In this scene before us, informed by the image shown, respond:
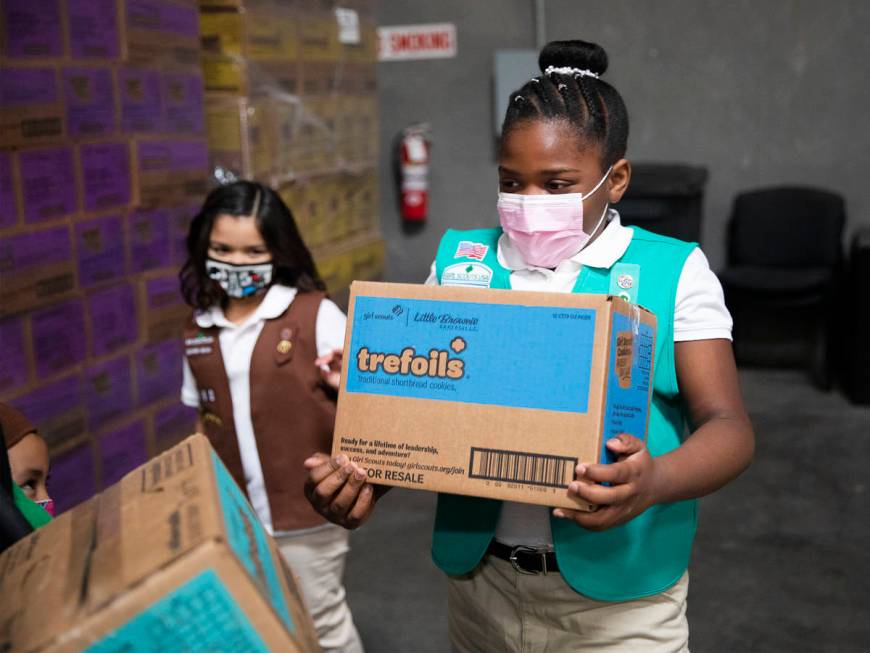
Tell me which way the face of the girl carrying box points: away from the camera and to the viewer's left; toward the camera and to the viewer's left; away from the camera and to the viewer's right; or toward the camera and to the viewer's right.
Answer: toward the camera and to the viewer's left

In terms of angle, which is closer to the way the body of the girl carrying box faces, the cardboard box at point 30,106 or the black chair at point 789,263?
the cardboard box

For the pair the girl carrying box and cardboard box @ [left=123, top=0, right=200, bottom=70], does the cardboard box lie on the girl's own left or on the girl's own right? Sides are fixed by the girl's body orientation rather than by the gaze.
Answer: on the girl's own right

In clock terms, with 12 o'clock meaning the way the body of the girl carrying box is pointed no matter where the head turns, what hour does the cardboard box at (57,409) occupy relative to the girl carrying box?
The cardboard box is roughly at 3 o'clock from the girl carrying box.

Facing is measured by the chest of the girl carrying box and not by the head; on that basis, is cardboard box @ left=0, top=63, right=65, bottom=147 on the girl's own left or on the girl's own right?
on the girl's own right

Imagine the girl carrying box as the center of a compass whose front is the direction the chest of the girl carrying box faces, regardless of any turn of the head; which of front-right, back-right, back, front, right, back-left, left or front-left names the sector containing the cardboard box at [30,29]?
right

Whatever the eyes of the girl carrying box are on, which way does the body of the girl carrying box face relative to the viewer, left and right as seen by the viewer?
facing the viewer and to the left of the viewer

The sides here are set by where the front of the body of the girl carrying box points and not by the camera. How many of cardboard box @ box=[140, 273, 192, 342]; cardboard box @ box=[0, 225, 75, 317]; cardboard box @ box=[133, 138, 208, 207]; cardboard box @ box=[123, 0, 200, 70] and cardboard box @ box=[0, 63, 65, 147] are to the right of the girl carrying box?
5

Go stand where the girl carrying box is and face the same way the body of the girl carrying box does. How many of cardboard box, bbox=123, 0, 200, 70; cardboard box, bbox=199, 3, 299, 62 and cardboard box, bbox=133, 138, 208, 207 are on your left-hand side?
0

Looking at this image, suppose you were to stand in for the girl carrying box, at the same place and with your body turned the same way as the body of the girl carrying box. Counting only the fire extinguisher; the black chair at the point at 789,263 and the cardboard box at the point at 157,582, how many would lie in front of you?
1

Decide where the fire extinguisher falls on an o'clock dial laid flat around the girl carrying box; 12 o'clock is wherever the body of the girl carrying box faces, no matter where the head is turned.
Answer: The fire extinguisher is roughly at 4 o'clock from the girl carrying box.

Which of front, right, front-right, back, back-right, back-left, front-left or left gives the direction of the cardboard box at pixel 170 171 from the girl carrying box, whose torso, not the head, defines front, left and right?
right

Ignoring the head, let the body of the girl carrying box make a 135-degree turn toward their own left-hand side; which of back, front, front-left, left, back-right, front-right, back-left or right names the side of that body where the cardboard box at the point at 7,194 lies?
back-left

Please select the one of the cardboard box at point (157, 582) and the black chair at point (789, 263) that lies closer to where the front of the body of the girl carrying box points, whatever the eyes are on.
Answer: the cardboard box
